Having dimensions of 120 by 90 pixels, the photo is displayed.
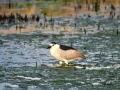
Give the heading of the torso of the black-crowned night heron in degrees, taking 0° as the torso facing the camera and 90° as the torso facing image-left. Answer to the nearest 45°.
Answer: approximately 90°
